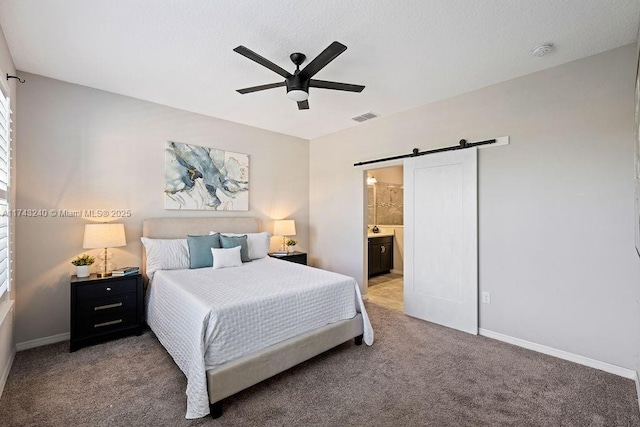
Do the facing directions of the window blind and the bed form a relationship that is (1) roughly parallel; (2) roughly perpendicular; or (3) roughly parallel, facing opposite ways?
roughly perpendicular

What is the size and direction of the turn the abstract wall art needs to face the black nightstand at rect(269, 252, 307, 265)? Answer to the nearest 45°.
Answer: approximately 45° to its left

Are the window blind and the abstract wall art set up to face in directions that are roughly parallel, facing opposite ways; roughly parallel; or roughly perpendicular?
roughly perpendicular

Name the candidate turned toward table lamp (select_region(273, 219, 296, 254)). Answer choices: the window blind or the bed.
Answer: the window blind

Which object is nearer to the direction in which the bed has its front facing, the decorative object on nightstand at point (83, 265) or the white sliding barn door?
the white sliding barn door

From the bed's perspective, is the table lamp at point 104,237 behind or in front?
behind

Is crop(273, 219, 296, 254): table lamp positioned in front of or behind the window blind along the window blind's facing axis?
in front

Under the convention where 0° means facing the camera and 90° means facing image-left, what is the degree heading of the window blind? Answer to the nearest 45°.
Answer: approximately 270°

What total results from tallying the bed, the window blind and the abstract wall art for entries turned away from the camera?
0

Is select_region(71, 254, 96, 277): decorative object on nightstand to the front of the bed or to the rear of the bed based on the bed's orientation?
to the rear

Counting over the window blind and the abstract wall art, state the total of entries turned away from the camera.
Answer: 0

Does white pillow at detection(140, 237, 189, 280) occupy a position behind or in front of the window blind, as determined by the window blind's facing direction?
in front

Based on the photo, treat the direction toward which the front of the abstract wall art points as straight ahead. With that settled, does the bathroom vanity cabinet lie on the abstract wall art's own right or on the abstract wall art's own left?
on the abstract wall art's own left

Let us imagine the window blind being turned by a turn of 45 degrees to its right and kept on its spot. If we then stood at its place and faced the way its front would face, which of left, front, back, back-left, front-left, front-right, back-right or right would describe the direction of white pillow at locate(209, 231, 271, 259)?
front-left

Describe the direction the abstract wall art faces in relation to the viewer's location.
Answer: facing the viewer and to the right of the viewer

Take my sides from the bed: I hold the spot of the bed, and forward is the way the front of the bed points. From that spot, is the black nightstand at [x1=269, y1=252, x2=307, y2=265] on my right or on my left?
on my left
